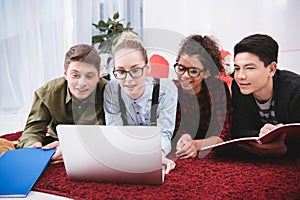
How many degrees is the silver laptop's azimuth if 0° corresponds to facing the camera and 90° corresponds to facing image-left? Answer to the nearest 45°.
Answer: approximately 180°

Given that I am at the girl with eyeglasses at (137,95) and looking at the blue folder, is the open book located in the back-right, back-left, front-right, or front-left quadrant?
back-left
